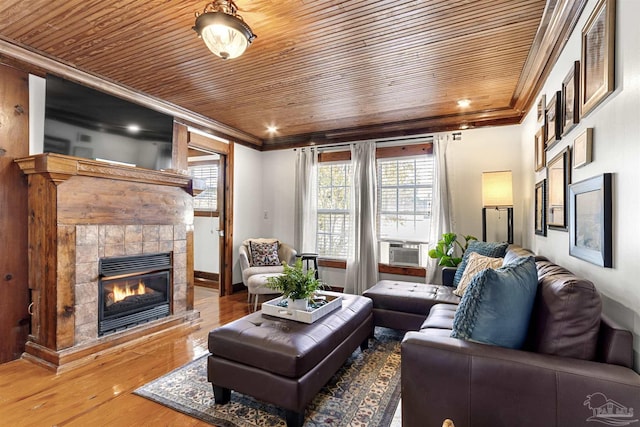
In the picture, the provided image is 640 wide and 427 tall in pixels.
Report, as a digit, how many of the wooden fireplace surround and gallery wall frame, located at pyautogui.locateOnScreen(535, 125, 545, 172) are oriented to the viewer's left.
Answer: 1

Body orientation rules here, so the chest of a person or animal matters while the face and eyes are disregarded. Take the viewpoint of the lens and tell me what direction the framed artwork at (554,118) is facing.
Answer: facing to the left of the viewer

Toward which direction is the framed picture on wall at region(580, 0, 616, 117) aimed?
to the viewer's left

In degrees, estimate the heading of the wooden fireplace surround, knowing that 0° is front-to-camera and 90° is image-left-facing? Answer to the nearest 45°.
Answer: approximately 315°

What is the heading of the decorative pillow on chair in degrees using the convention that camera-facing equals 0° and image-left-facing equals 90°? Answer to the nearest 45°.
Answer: approximately 0°

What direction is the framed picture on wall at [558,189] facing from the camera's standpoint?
to the viewer's left

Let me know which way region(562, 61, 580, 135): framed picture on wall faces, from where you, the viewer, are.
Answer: facing to the left of the viewer

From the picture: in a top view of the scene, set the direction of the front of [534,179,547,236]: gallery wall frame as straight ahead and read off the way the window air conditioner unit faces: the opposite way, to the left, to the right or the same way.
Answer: to the left

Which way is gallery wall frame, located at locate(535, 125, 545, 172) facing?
to the viewer's left

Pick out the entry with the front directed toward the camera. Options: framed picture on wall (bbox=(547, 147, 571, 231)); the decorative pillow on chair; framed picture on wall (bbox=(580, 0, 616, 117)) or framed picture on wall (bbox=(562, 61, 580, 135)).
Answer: the decorative pillow on chair
